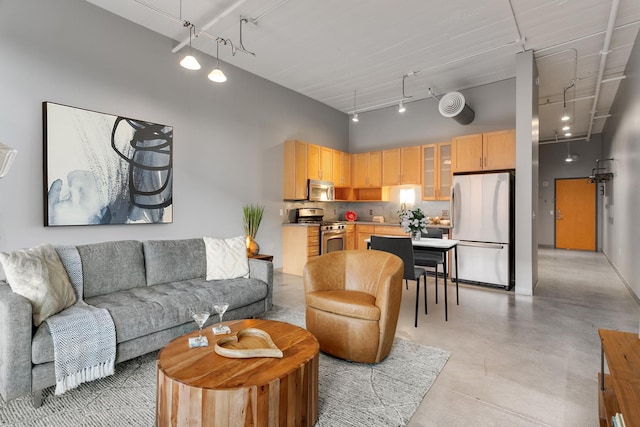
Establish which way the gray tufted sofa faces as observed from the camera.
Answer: facing the viewer and to the right of the viewer

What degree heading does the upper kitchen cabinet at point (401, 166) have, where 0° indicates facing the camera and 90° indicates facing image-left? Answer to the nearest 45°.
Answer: approximately 0°

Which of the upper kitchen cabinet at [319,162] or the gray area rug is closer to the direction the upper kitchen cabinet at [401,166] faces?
the gray area rug

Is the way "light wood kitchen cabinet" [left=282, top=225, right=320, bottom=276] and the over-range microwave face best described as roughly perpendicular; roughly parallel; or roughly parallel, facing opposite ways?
roughly parallel

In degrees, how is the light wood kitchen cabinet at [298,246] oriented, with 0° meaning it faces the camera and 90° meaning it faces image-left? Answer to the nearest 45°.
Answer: approximately 315°

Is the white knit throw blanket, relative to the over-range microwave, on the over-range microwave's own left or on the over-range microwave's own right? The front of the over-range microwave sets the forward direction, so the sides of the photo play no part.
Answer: on the over-range microwave's own right

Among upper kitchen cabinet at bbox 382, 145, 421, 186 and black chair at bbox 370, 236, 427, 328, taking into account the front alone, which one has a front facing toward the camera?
the upper kitchen cabinet

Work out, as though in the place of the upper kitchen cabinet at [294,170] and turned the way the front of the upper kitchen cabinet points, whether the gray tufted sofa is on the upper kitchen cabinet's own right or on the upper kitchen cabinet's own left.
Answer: on the upper kitchen cabinet's own right

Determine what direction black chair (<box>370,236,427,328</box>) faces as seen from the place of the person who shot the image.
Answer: facing away from the viewer and to the right of the viewer

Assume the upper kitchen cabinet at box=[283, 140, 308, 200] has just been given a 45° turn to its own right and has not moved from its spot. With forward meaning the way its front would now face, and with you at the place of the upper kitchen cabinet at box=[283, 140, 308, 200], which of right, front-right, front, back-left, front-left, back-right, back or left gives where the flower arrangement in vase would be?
front-left

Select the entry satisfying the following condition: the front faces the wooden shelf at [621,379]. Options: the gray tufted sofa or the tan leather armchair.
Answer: the gray tufted sofa

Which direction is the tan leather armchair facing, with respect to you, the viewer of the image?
facing the viewer and to the left of the viewer

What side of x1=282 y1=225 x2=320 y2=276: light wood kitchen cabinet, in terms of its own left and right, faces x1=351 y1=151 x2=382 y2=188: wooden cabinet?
left

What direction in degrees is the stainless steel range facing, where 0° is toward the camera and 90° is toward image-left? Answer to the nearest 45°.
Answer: approximately 315°

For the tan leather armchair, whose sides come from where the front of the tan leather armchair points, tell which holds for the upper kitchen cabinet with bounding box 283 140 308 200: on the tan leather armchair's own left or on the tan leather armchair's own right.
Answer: on the tan leather armchair's own right

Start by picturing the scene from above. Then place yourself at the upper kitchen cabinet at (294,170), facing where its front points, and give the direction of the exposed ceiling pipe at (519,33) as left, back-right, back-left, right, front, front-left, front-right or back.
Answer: front

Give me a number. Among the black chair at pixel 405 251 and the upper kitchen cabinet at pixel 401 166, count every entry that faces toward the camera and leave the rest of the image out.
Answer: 1

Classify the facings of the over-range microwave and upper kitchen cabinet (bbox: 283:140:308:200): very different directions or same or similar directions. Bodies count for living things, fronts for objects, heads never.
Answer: same or similar directions

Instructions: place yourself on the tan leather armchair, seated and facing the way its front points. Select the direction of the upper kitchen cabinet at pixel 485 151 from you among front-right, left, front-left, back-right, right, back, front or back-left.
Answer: back
